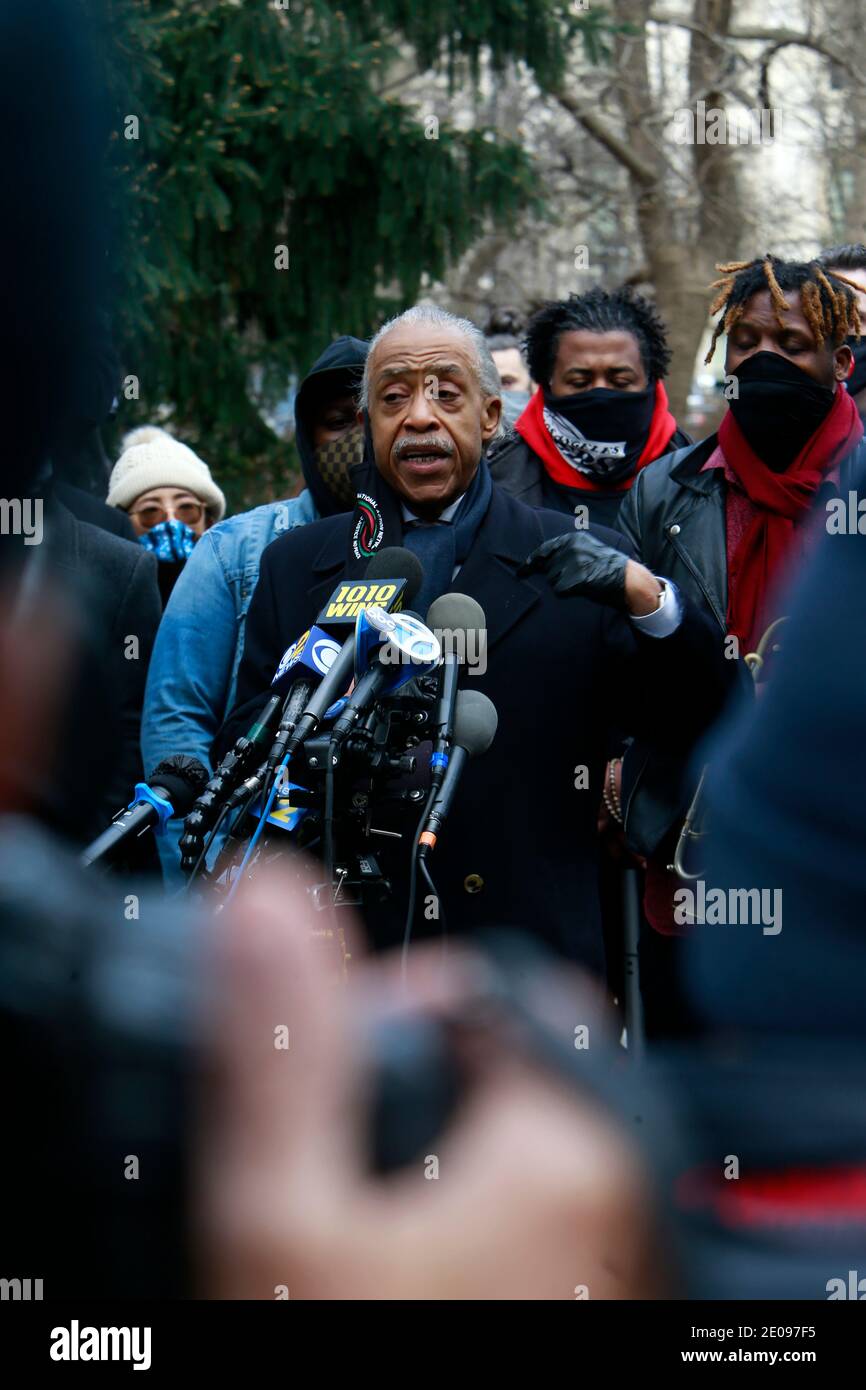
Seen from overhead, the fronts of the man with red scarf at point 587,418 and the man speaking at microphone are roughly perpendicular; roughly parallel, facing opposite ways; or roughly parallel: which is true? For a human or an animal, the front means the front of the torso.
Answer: roughly parallel

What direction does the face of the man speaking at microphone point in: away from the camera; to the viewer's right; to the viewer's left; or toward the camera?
toward the camera

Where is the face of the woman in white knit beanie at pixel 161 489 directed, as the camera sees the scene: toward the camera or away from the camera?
toward the camera

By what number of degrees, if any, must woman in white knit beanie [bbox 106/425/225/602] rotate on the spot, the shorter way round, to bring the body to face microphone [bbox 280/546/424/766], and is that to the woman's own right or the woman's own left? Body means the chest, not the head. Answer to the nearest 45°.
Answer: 0° — they already face it

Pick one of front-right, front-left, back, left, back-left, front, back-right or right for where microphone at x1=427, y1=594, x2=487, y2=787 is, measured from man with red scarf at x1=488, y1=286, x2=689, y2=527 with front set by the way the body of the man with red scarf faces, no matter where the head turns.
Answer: front

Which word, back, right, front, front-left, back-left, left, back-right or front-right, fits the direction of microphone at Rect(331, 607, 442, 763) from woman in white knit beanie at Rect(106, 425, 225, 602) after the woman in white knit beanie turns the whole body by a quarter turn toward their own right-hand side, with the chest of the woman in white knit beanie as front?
left

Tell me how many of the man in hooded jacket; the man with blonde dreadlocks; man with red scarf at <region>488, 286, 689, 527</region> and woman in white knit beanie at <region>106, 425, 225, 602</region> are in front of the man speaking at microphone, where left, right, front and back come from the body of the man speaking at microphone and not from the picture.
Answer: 0

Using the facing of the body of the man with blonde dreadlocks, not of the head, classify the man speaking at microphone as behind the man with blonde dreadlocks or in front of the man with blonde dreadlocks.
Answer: in front

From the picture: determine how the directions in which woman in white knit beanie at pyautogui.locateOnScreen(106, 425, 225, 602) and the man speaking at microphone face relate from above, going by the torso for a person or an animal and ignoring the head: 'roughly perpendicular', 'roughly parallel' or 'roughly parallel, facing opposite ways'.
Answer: roughly parallel

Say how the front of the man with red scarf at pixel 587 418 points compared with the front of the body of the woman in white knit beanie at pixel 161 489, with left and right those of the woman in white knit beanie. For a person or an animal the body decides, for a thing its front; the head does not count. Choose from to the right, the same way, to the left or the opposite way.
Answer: the same way

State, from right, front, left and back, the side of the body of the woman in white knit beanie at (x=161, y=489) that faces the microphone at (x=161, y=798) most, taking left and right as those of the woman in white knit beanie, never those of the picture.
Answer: front

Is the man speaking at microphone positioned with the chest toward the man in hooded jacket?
no

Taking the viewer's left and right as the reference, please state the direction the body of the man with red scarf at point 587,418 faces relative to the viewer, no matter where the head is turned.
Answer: facing the viewer

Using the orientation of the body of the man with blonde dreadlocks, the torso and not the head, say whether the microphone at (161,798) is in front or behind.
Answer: in front

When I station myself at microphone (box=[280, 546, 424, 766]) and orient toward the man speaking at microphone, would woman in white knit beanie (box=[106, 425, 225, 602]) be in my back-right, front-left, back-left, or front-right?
front-left
